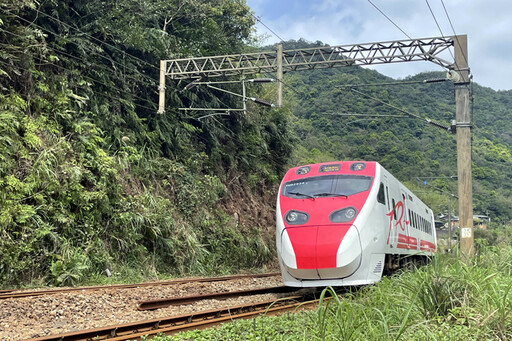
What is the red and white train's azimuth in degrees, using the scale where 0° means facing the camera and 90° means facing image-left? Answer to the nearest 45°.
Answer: approximately 45°

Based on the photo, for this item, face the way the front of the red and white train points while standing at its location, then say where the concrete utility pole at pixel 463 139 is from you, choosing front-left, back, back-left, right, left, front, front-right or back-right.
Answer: back
